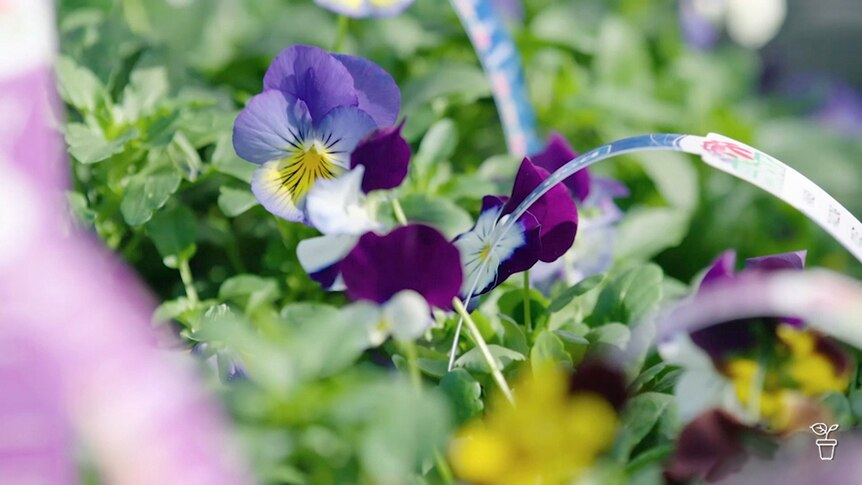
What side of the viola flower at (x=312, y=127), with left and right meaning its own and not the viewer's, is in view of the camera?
front
